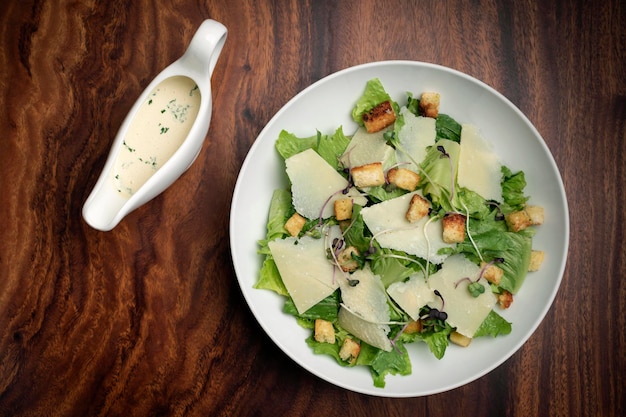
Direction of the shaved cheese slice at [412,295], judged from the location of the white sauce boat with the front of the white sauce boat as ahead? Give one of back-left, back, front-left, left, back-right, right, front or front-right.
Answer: left

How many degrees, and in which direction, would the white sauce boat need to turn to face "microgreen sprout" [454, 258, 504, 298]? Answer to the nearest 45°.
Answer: approximately 90° to its left

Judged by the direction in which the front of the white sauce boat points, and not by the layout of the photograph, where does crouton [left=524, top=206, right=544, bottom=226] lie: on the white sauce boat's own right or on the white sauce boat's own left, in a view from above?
on the white sauce boat's own left

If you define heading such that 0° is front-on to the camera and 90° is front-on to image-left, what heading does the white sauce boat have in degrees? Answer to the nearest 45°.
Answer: approximately 45°

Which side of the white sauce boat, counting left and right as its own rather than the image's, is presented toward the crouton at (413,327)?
left

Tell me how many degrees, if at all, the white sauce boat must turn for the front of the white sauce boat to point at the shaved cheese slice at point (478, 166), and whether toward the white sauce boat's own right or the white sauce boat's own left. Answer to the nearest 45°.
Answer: approximately 135° to the white sauce boat's own left
